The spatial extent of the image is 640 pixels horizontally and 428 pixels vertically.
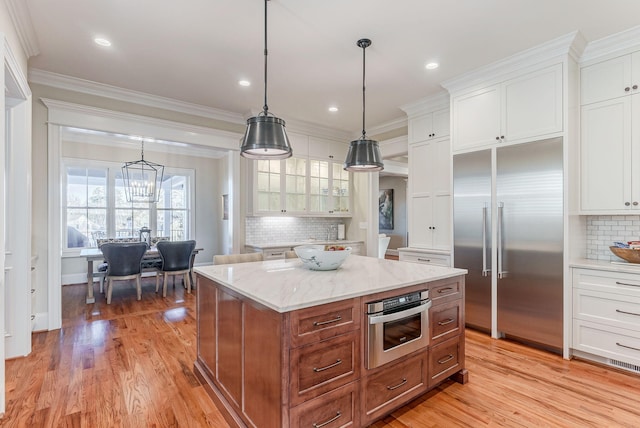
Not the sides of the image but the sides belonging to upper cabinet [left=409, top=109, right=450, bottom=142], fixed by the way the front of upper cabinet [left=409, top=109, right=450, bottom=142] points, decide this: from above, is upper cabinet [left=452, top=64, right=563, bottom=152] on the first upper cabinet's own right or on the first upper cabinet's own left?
on the first upper cabinet's own left

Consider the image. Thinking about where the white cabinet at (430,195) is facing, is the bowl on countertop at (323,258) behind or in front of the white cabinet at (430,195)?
in front

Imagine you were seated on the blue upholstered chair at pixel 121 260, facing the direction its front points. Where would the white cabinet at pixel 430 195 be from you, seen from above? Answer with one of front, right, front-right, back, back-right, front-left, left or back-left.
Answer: back-right

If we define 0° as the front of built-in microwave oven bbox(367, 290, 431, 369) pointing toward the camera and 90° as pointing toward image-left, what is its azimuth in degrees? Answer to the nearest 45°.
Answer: approximately 315°

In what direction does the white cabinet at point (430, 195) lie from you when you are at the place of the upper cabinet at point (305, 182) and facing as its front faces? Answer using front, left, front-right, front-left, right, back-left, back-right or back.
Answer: front

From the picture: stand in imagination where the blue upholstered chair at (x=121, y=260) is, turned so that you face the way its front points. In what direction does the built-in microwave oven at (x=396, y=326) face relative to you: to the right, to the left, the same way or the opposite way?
the opposite way

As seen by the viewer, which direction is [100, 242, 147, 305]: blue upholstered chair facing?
away from the camera

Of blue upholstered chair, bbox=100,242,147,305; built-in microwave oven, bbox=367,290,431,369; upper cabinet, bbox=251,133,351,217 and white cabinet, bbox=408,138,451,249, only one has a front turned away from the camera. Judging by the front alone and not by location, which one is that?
the blue upholstered chair

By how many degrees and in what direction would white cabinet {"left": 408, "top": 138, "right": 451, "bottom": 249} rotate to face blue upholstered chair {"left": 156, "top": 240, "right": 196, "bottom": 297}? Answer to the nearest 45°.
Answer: approximately 45° to its right

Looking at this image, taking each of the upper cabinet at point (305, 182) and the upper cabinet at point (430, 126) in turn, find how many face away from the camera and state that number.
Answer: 0

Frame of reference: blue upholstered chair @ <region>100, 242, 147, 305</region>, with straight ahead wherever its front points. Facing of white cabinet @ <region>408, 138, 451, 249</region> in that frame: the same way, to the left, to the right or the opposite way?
to the left

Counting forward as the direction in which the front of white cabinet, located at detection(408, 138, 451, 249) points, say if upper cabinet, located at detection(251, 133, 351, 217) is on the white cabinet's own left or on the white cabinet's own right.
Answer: on the white cabinet's own right

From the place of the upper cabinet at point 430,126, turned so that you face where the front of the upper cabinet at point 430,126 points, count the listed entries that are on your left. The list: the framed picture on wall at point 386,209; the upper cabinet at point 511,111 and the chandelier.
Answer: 1

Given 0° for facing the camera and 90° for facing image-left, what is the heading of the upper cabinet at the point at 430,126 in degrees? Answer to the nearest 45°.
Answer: approximately 45°
